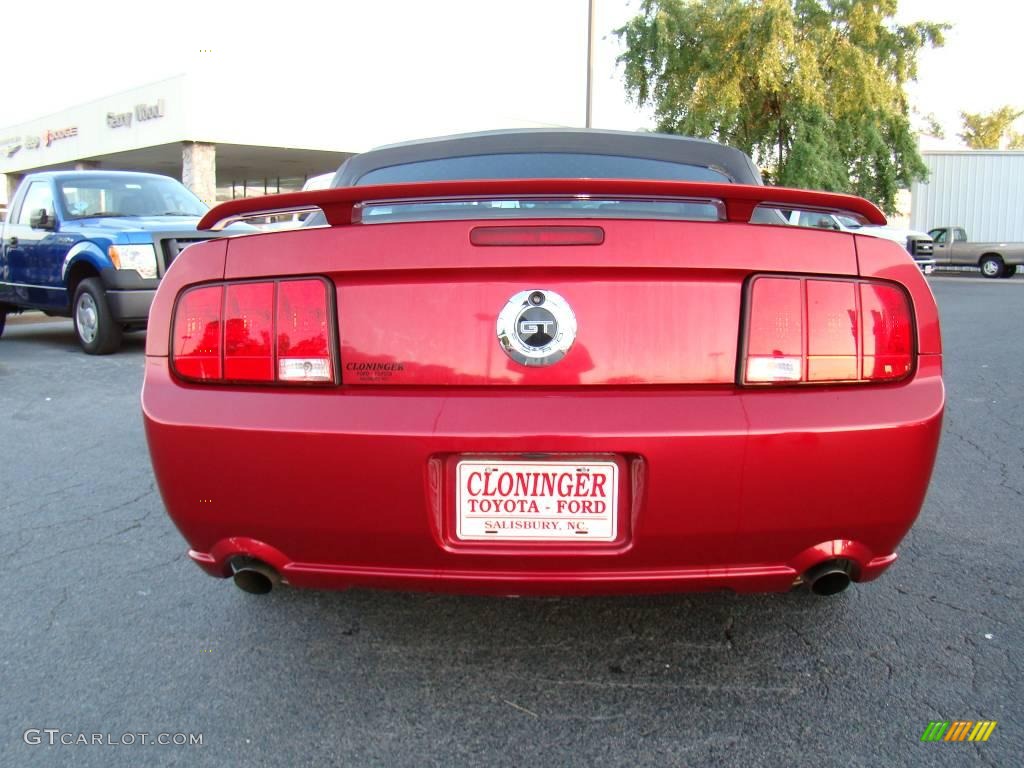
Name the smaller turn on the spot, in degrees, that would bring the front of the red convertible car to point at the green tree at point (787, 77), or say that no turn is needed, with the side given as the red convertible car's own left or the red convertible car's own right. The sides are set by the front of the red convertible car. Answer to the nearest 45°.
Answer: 0° — it already faces it

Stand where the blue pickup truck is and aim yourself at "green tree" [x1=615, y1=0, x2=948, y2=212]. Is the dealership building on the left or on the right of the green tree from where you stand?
left

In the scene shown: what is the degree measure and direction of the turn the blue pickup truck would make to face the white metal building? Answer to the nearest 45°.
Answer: approximately 90° to its left

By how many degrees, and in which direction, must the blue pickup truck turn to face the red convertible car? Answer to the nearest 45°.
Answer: approximately 45° to its right

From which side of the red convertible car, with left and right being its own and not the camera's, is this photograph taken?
back

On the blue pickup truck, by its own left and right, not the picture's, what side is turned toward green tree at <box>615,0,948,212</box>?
left

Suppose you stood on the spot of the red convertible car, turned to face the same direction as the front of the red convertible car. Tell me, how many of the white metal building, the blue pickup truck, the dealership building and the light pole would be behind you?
0

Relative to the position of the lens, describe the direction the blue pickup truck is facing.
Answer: facing the viewer and to the right of the viewer

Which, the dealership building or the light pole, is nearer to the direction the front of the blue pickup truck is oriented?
the light pole

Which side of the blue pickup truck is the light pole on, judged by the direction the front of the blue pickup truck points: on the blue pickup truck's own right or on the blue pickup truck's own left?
on the blue pickup truck's own left

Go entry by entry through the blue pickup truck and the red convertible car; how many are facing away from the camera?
1

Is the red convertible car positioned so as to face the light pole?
yes

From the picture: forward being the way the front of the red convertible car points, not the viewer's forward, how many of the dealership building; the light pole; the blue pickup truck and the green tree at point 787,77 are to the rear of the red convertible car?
0

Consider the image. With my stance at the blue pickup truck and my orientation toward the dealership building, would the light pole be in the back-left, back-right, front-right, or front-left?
front-right

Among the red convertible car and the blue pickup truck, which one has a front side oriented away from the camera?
the red convertible car
